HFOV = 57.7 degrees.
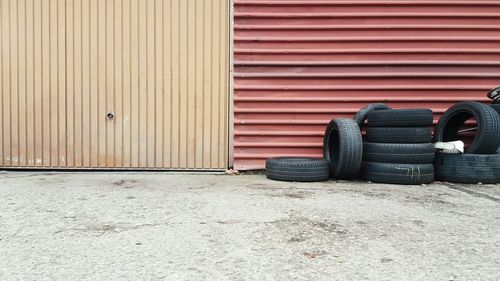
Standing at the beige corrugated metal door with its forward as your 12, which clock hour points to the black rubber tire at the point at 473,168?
The black rubber tire is roughly at 10 o'clock from the beige corrugated metal door.

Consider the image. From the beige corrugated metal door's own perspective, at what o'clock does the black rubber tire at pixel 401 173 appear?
The black rubber tire is roughly at 10 o'clock from the beige corrugated metal door.

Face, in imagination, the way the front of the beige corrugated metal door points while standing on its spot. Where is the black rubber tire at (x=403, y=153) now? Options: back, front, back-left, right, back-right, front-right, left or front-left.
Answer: front-left

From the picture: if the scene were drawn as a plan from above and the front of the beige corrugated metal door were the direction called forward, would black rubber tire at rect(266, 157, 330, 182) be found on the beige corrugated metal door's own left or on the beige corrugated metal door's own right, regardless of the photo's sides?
on the beige corrugated metal door's own left

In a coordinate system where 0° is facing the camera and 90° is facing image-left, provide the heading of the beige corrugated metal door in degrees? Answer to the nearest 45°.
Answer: approximately 0°

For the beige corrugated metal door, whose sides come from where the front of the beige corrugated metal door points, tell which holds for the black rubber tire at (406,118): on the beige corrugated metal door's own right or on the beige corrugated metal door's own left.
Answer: on the beige corrugated metal door's own left

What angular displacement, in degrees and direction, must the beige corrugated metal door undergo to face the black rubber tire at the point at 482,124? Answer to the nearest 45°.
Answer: approximately 45° to its left

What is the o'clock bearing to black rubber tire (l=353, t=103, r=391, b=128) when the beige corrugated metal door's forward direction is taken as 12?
The black rubber tire is roughly at 10 o'clock from the beige corrugated metal door.
